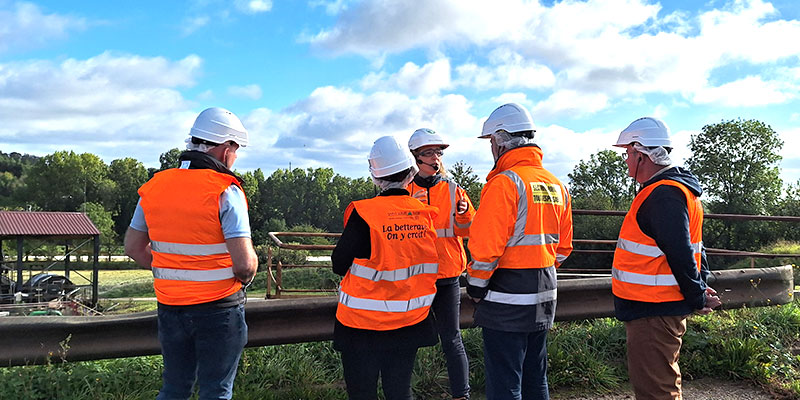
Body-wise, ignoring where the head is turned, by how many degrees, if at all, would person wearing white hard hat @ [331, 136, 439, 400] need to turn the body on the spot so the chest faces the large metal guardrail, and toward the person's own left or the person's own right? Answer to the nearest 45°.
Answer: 0° — they already face it

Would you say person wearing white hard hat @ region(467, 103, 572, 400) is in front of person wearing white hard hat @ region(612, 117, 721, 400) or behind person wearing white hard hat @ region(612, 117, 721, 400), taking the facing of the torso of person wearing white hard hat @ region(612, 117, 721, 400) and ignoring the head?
in front

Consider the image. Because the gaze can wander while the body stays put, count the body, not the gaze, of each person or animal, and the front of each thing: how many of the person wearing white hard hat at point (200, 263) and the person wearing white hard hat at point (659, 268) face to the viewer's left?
1

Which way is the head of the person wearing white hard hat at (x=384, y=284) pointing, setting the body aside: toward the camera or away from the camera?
away from the camera

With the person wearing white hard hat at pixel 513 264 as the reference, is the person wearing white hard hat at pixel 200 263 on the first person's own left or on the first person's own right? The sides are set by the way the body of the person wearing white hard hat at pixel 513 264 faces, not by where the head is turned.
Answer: on the first person's own left

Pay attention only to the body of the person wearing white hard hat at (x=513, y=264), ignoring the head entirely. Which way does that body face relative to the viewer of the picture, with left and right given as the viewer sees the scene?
facing away from the viewer and to the left of the viewer

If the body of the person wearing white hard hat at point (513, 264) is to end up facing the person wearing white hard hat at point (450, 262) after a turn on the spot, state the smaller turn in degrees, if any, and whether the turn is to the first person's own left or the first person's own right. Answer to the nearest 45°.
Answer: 0° — they already face them

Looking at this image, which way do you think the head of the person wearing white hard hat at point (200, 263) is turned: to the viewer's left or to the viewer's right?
to the viewer's right

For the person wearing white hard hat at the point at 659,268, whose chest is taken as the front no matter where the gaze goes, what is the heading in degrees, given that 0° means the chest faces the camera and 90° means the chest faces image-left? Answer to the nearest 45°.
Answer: approximately 90°

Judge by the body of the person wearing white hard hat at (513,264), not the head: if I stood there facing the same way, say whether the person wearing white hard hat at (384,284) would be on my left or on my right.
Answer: on my left

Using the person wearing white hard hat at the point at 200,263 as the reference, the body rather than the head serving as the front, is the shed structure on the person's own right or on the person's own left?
on the person's own left

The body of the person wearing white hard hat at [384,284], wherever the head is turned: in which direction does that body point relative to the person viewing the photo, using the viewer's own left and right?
facing away from the viewer and to the left of the viewer

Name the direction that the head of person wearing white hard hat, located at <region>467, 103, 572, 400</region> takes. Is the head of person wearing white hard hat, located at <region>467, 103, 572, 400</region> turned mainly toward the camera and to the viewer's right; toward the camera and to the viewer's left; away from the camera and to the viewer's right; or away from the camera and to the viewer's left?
away from the camera and to the viewer's left

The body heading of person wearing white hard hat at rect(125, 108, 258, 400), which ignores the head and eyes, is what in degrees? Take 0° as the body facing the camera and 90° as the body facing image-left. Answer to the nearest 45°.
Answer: approximately 225°

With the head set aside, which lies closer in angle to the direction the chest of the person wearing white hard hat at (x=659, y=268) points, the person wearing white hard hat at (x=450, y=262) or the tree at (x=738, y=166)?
the person wearing white hard hat
